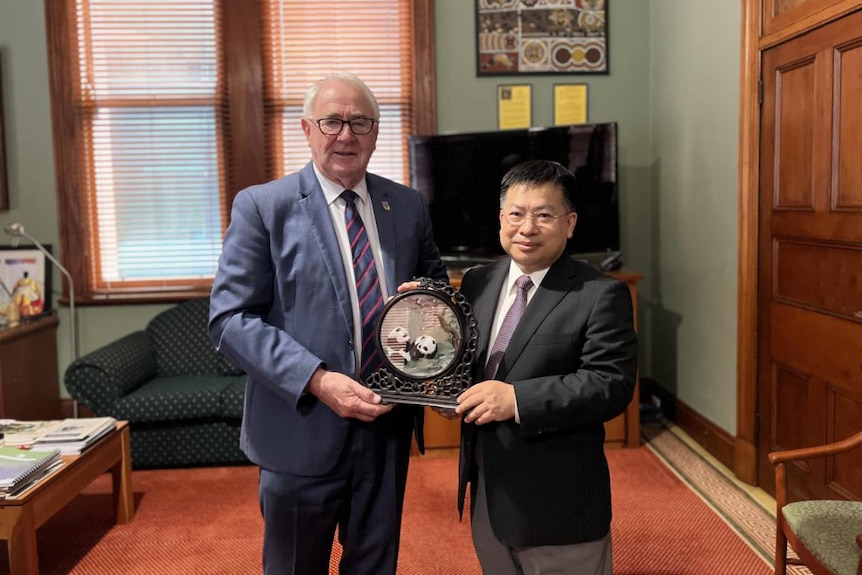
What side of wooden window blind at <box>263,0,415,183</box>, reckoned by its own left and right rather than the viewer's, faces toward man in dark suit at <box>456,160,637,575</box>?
front

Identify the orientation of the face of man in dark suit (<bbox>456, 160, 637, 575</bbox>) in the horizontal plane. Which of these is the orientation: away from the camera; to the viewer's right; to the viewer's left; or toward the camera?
toward the camera

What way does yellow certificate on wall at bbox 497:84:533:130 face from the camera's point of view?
toward the camera

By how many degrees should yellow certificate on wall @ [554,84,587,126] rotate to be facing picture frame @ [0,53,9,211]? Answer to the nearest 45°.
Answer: approximately 90° to its right

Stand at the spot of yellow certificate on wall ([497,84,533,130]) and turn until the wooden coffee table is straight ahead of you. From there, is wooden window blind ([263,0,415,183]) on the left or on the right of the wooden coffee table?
right

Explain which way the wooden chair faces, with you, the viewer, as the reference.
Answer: facing the viewer and to the left of the viewer

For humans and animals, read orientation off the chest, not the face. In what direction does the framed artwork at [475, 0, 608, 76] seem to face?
toward the camera

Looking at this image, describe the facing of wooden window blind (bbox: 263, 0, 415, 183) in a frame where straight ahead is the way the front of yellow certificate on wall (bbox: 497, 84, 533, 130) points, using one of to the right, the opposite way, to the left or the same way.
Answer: the same way

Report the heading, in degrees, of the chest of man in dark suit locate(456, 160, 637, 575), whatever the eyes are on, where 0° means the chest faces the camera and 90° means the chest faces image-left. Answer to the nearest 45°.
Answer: approximately 45°

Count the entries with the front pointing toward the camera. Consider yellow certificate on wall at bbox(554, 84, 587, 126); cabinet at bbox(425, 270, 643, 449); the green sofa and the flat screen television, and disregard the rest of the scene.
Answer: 4

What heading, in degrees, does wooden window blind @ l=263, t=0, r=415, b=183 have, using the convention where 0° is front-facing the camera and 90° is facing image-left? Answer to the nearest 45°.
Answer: approximately 0°

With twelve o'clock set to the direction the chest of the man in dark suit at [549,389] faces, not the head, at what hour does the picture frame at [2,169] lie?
The picture frame is roughly at 3 o'clock from the man in dark suit.

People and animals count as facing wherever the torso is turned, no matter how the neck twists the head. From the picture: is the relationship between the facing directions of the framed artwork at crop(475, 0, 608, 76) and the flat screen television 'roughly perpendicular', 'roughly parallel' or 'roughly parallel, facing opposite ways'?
roughly parallel

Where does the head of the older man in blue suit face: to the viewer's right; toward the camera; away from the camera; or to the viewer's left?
toward the camera

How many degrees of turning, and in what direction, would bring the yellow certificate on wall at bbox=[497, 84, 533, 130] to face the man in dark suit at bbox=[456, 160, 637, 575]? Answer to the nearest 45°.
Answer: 0° — it already faces them

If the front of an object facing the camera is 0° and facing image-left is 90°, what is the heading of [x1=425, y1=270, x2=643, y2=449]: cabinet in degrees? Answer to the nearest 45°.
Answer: approximately 0°

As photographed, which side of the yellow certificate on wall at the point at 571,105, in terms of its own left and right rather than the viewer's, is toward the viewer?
front

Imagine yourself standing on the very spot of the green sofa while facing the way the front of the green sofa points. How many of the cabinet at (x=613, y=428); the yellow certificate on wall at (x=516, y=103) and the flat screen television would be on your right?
0

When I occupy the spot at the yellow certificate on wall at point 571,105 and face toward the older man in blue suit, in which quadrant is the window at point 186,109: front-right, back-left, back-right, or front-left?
front-right
